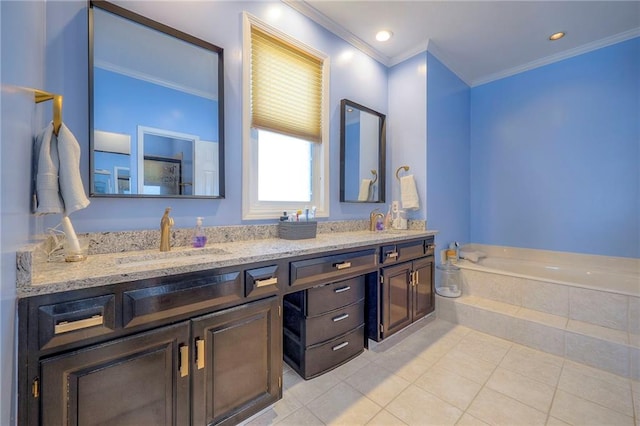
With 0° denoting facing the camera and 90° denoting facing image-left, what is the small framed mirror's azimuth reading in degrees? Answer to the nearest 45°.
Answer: approximately 315°

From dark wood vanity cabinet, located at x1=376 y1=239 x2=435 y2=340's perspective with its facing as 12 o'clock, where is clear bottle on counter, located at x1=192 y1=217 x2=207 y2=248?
The clear bottle on counter is roughly at 3 o'clock from the dark wood vanity cabinet.

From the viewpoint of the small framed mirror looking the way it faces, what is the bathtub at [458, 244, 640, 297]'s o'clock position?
The bathtub is roughly at 10 o'clock from the small framed mirror.

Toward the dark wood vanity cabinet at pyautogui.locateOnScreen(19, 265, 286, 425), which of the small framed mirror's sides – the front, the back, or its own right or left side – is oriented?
right

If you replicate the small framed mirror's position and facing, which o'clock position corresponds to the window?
The window is roughly at 3 o'clock from the small framed mirror.

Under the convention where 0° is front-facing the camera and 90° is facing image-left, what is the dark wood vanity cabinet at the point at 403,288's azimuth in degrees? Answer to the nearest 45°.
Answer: approximately 315°

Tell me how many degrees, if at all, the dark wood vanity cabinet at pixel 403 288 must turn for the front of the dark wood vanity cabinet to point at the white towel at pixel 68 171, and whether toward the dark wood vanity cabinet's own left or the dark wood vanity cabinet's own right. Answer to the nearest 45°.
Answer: approximately 90° to the dark wood vanity cabinet's own right

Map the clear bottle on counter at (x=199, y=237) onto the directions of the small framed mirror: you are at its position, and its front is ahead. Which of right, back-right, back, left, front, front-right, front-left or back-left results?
right

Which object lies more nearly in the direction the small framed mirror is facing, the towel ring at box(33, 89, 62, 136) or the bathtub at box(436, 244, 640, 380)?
the bathtub
